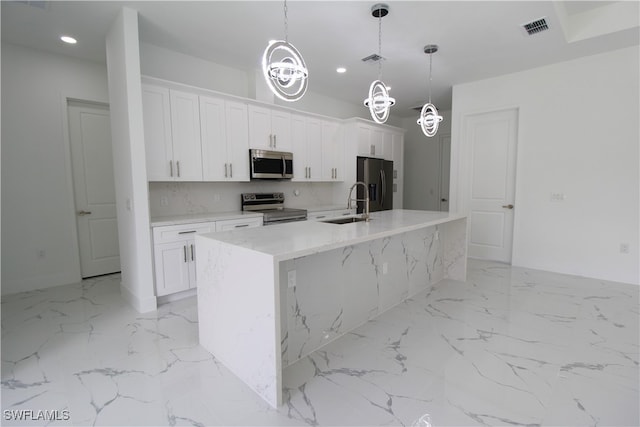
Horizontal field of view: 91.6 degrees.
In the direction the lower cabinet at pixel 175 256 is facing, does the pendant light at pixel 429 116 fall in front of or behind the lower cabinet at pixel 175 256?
in front

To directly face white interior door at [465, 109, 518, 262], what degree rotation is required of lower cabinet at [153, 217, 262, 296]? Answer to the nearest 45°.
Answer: approximately 45° to its left

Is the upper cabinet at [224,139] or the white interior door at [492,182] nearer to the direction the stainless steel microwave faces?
the white interior door

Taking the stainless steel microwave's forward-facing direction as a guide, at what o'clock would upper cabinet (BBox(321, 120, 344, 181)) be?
The upper cabinet is roughly at 9 o'clock from the stainless steel microwave.

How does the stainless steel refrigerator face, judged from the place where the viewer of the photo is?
facing the viewer and to the right of the viewer

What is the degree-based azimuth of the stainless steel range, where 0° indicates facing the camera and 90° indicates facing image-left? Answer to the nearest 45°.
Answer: approximately 315°

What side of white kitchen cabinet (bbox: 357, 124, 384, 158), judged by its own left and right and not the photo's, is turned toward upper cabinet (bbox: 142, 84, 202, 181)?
right

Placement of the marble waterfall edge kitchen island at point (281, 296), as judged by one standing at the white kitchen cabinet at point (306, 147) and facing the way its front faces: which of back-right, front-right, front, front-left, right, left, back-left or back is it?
front-right

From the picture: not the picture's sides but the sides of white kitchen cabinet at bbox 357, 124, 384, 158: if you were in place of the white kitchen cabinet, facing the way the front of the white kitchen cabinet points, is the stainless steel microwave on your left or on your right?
on your right

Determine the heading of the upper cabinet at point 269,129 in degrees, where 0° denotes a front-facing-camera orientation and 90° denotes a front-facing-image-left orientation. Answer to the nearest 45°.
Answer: approximately 315°

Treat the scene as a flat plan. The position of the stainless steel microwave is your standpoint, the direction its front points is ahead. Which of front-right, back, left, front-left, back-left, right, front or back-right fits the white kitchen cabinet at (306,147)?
left

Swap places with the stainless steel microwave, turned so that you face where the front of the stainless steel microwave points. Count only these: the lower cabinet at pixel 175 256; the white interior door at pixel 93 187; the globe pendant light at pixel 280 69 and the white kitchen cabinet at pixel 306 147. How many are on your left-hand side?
1

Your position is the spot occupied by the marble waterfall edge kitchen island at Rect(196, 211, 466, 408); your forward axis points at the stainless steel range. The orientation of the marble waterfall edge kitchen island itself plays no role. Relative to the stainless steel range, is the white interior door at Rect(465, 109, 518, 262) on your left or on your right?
right

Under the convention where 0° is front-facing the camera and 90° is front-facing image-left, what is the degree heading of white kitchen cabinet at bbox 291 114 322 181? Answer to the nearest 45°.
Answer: approximately 315°

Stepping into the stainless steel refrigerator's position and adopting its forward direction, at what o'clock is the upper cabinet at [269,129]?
The upper cabinet is roughly at 3 o'clock from the stainless steel refrigerator.

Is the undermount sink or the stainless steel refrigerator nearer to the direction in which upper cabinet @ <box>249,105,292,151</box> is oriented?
the undermount sink

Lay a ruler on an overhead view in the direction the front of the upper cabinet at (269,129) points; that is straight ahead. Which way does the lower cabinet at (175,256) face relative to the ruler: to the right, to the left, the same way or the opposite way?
the same way

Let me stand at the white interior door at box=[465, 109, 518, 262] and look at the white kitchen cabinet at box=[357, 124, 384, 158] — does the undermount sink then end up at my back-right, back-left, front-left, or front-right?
front-left

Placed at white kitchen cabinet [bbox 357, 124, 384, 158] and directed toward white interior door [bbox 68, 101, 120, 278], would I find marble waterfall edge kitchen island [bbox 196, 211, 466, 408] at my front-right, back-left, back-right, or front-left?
front-left

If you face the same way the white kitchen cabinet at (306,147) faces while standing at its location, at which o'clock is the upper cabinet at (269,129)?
The upper cabinet is roughly at 3 o'clock from the white kitchen cabinet.

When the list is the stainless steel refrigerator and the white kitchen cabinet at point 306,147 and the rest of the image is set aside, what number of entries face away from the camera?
0
